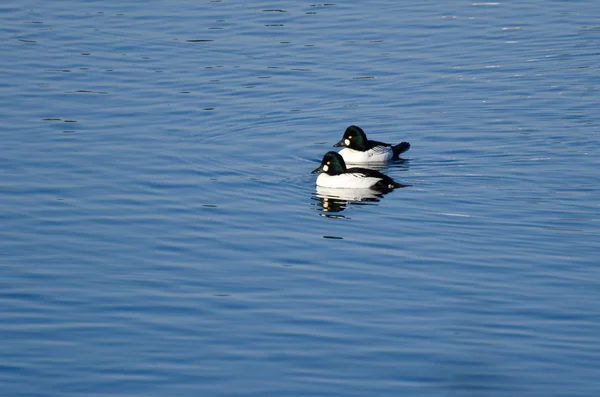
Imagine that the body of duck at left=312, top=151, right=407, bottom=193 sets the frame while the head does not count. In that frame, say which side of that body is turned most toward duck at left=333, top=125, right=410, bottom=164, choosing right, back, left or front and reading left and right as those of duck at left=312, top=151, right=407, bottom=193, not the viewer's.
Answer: right

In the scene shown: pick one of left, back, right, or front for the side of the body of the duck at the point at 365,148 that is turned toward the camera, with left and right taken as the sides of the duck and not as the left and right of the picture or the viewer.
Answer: left

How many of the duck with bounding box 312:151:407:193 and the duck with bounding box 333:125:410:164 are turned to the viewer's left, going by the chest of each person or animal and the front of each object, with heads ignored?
2

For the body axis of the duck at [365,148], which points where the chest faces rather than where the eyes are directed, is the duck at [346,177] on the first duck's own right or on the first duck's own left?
on the first duck's own left

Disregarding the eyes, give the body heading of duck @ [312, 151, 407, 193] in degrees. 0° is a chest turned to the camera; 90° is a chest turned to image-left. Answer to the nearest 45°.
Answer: approximately 90°
